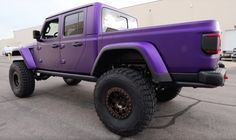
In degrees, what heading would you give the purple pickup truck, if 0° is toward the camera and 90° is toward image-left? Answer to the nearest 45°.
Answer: approximately 135°
